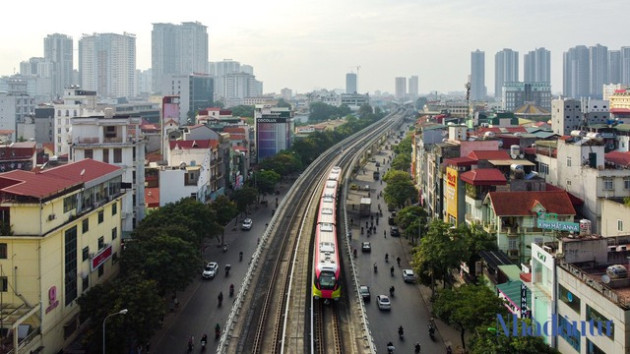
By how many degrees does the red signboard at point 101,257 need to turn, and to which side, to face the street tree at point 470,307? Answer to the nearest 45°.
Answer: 0° — it already faces it

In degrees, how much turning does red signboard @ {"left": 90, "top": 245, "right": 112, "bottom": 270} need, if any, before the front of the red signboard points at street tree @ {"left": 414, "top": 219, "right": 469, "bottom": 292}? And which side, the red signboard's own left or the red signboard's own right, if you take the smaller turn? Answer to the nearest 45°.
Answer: approximately 45° to the red signboard's own left

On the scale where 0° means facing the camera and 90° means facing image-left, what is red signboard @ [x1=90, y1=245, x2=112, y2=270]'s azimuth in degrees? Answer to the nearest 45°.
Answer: approximately 315°

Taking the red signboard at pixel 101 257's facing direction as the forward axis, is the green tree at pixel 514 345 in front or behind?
in front

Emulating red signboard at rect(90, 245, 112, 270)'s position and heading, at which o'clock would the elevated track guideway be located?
The elevated track guideway is roughly at 12 o'clock from the red signboard.

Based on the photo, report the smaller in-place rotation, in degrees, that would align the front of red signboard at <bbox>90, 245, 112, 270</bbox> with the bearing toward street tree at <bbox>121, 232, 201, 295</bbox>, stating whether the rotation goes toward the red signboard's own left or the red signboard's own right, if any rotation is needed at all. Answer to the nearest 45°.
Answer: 0° — it already faces it

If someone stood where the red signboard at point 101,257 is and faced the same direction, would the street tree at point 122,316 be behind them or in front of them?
in front
